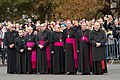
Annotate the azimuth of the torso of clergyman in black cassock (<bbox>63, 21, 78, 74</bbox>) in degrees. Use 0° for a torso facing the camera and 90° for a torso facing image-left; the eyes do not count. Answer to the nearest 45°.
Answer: approximately 45°

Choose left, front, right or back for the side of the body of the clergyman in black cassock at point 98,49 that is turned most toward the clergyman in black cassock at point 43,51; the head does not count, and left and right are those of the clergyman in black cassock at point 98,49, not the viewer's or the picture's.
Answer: right

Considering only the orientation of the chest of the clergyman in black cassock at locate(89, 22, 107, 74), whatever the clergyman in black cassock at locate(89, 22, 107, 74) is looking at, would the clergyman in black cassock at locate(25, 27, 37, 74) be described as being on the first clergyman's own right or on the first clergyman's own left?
on the first clergyman's own right

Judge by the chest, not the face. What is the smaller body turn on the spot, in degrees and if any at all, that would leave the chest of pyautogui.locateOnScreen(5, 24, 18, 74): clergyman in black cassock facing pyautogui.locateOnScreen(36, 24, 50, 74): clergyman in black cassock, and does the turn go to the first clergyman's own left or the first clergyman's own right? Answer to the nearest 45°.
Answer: approximately 45° to the first clergyman's own left

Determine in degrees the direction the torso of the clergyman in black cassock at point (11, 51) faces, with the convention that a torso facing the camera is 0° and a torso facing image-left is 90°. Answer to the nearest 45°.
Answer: approximately 0°

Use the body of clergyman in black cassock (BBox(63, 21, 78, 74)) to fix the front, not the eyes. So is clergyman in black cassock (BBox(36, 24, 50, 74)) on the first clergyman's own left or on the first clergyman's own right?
on the first clergyman's own right

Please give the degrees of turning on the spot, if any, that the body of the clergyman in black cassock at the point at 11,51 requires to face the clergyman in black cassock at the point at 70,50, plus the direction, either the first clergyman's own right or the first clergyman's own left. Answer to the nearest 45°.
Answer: approximately 45° to the first clergyman's own left
